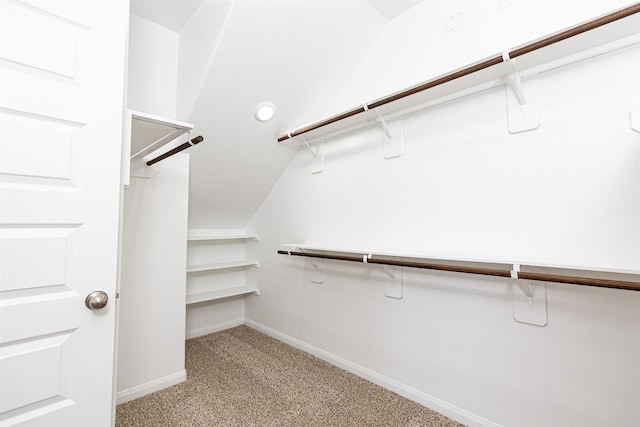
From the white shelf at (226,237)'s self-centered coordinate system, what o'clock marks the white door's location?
The white door is roughly at 2 o'clock from the white shelf.

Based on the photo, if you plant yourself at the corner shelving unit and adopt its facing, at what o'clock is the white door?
The white door is roughly at 2 o'clock from the corner shelving unit.

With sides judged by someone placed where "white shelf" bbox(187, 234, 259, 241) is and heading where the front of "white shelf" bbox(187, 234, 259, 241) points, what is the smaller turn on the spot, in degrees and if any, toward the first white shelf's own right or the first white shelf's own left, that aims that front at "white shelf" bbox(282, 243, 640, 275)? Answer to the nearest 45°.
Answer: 0° — it already faces it

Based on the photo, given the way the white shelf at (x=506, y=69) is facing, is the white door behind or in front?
in front

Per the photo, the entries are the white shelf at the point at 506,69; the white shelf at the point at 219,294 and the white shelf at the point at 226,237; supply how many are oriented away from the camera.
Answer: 0

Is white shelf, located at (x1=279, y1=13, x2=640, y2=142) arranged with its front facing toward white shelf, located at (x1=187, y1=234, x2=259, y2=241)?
no

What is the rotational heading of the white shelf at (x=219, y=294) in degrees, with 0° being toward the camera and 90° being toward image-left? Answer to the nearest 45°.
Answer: approximately 315°

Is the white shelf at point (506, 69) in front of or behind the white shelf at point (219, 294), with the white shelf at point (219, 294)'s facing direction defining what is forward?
in front

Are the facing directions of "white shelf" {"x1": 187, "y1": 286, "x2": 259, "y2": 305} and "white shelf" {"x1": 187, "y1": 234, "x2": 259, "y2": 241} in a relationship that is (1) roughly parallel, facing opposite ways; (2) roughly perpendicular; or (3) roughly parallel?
roughly parallel

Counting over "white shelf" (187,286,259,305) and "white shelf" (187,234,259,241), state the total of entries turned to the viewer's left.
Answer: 0
